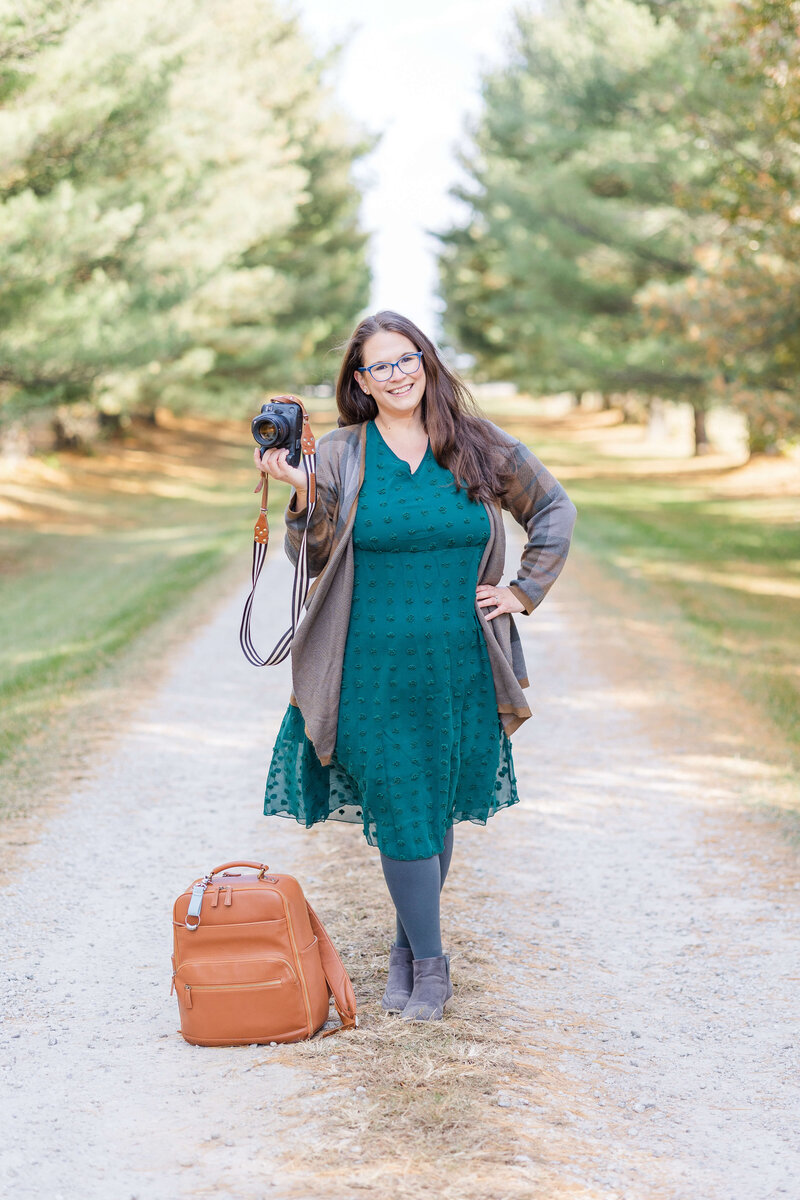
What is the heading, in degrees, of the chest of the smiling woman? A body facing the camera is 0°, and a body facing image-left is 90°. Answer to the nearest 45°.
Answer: approximately 0°

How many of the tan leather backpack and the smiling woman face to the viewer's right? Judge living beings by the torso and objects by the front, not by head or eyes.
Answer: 0

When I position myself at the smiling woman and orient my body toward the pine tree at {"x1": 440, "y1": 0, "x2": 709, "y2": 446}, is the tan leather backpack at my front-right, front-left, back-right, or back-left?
back-left

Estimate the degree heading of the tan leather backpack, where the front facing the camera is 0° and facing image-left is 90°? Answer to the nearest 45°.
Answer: approximately 45°

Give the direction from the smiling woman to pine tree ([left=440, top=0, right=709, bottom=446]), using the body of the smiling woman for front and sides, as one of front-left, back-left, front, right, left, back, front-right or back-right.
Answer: back
